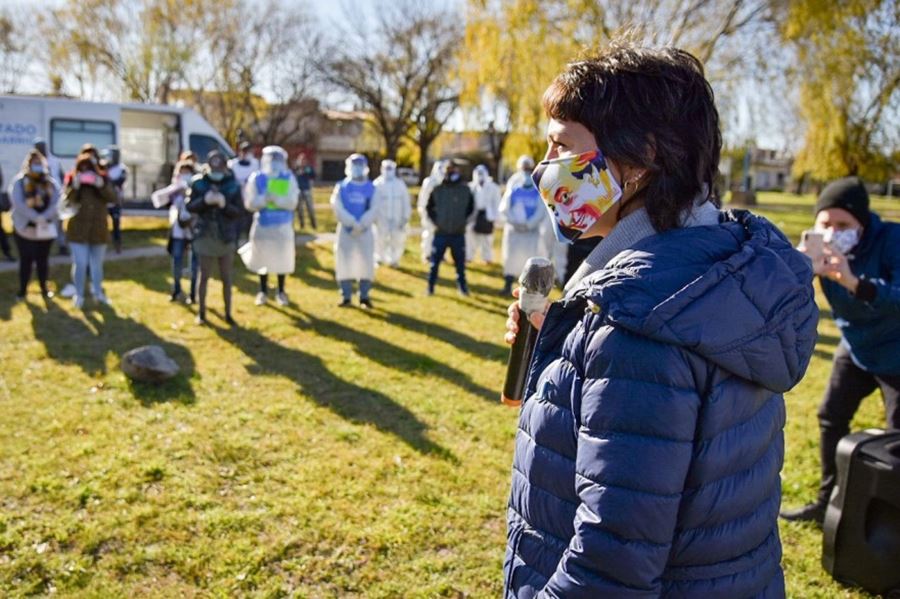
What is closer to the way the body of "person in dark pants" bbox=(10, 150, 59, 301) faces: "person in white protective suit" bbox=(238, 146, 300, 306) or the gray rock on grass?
the gray rock on grass

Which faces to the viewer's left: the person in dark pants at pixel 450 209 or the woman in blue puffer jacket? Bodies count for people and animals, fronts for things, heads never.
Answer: the woman in blue puffer jacket

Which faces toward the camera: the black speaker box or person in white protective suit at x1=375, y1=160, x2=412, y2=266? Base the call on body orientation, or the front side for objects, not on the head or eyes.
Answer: the person in white protective suit

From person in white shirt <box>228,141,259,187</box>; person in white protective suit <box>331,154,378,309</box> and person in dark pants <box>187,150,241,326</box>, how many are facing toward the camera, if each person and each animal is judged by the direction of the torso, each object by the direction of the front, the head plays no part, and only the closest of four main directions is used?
3

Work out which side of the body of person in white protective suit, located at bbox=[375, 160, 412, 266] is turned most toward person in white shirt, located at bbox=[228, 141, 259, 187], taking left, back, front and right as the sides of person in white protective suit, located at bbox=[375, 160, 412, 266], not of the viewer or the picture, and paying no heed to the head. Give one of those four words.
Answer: right

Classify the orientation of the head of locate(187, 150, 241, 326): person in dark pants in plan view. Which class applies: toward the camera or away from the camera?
toward the camera

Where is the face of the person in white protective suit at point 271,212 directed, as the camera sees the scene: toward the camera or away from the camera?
toward the camera

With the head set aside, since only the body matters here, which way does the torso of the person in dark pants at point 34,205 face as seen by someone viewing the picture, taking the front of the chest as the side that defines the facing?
toward the camera

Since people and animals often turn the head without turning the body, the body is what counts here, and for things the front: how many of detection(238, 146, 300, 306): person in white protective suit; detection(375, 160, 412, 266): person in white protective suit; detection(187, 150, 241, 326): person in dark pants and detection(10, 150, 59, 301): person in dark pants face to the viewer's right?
0

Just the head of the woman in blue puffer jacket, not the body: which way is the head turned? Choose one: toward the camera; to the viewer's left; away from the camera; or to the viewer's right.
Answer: to the viewer's left

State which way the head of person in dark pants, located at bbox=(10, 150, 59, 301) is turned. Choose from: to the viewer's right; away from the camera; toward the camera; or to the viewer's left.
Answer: toward the camera

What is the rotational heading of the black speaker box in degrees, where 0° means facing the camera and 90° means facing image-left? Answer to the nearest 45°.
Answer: approximately 90°

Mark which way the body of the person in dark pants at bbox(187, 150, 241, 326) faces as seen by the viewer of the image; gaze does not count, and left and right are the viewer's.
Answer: facing the viewer

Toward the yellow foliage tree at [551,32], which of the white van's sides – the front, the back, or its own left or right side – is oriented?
front

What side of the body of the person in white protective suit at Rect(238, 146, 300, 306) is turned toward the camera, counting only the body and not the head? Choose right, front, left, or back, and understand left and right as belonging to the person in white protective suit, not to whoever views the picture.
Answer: front

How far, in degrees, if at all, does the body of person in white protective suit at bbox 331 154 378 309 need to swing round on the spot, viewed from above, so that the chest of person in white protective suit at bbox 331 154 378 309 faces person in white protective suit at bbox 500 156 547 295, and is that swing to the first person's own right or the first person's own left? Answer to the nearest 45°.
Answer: approximately 135° to the first person's own left
